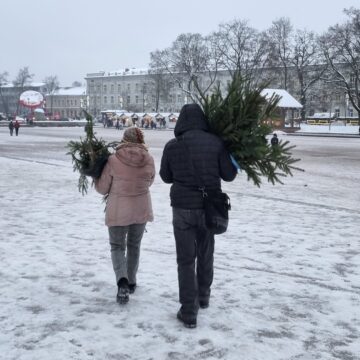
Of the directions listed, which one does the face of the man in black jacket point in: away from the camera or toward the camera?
away from the camera

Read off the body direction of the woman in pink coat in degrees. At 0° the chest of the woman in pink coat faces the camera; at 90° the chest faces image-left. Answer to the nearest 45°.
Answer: approximately 180°

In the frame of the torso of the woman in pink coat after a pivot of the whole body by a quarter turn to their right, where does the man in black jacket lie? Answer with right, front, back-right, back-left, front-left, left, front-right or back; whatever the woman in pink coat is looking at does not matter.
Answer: front-right

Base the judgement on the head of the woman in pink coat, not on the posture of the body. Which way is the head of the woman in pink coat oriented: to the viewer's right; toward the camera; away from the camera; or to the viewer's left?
away from the camera
